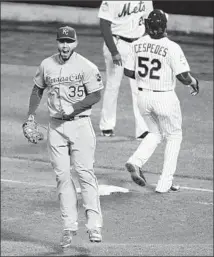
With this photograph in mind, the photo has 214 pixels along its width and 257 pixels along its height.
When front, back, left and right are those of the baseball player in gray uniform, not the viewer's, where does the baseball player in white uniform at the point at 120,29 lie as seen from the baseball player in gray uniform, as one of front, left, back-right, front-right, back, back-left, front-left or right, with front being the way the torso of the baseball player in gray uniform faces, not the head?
back

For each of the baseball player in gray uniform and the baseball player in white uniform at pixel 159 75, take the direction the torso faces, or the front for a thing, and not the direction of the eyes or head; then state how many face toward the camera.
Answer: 1

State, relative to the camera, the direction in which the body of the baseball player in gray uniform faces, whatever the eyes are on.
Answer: toward the camera

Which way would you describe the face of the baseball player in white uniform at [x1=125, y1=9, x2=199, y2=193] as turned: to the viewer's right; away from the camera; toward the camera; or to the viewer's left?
away from the camera

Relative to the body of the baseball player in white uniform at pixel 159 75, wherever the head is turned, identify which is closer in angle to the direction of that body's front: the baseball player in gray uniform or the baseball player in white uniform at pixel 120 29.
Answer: the baseball player in white uniform

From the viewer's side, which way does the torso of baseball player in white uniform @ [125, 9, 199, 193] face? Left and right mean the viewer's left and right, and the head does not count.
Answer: facing away from the viewer and to the right of the viewer
